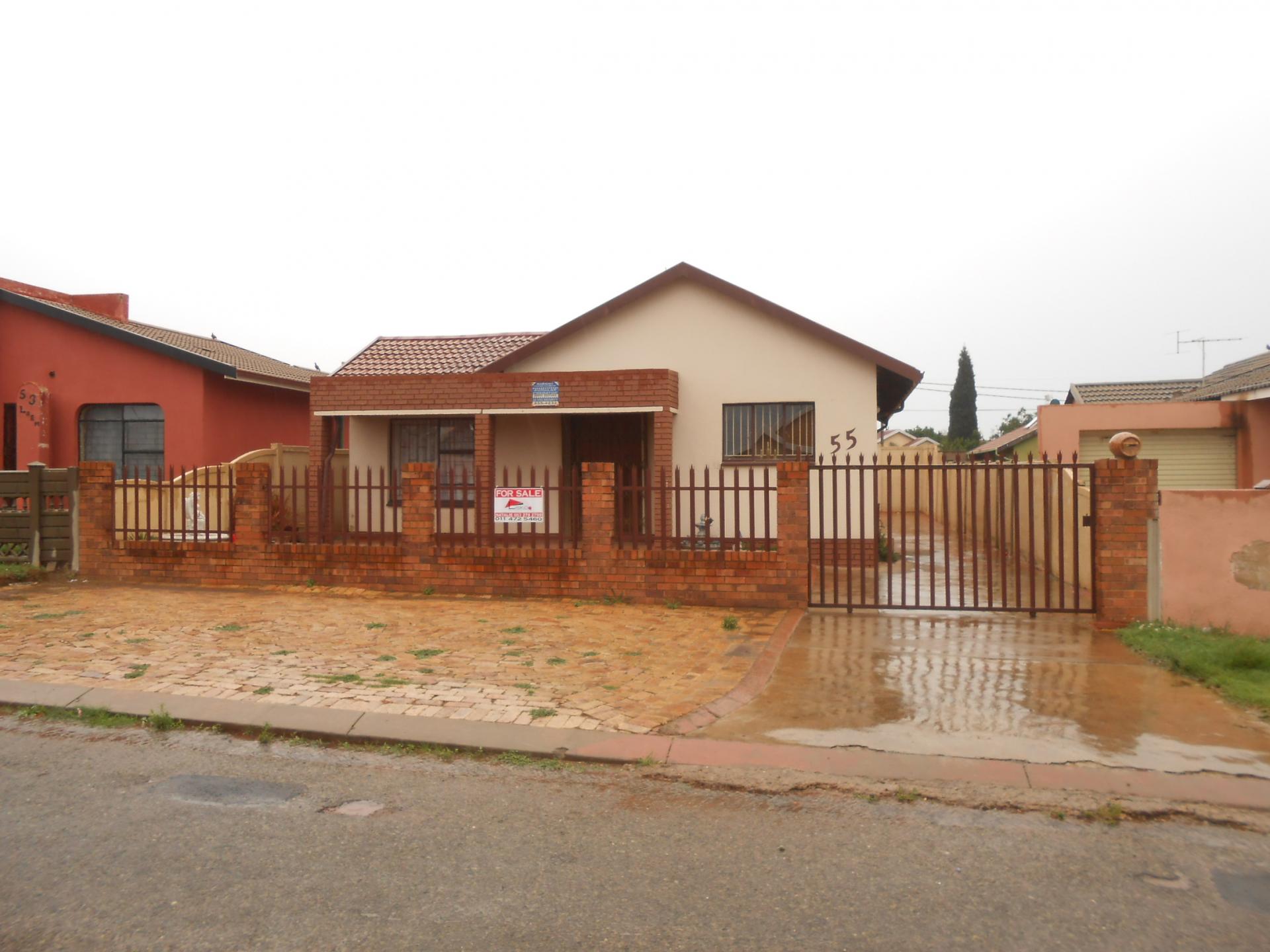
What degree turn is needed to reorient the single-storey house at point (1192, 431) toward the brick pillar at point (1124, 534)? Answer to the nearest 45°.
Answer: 0° — it already faces it

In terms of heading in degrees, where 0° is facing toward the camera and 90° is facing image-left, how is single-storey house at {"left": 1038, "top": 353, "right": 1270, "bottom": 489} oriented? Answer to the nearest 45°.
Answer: approximately 0°

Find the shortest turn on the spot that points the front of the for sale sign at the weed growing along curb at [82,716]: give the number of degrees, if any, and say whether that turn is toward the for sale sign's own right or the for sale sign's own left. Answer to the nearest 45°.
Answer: approximately 45° to the for sale sign's own right

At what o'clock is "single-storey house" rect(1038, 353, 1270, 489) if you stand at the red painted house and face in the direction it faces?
The single-storey house is roughly at 10 o'clock from the red painted house.

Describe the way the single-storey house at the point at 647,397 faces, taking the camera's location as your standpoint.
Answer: facing the viewer

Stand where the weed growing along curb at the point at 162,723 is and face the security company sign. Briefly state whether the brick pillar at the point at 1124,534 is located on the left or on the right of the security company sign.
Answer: right

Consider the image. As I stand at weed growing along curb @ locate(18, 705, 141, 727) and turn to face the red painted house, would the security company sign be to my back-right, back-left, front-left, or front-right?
front-right

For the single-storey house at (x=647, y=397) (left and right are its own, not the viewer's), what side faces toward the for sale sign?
front

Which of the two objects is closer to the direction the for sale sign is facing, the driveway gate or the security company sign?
the driveway gate

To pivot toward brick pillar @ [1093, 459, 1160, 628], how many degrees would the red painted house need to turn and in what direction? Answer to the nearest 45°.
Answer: approximately 45° to its left

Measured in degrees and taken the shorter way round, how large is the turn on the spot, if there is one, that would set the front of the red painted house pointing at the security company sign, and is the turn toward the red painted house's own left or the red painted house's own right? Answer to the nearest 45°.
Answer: approximately 45° to the red painted house's own left

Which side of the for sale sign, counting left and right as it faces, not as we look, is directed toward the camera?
front

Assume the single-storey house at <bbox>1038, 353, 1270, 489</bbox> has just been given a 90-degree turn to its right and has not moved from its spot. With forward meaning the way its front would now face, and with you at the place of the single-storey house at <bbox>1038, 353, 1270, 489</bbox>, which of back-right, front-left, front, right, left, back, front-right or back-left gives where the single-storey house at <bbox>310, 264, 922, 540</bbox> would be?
front-left

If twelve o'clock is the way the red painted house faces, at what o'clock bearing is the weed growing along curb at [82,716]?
The weed growing along curb is roughly at 12 o'clock from the red painted house.

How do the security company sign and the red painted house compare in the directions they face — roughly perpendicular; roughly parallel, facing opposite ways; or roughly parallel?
roughly parallel
